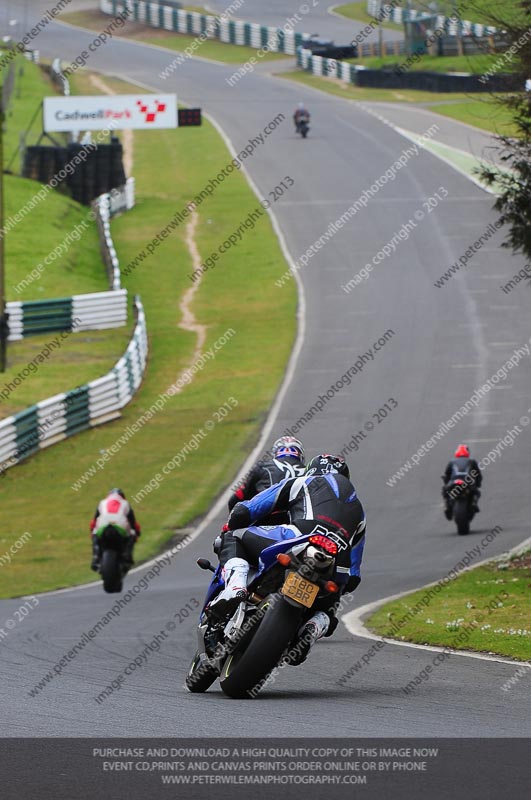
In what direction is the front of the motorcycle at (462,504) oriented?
away from the camera

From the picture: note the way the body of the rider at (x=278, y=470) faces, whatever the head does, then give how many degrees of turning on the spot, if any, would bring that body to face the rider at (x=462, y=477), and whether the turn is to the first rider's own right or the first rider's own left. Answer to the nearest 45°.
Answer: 0° — they already face them

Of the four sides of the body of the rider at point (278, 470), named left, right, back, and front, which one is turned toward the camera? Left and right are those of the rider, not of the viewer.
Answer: back

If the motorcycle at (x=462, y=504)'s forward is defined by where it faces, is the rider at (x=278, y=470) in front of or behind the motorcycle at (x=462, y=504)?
behind

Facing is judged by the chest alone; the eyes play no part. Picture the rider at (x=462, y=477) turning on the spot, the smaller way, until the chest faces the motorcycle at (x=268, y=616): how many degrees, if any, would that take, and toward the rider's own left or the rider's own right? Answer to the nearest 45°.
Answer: approximately 180°

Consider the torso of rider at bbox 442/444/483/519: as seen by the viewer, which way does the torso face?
away from the camera

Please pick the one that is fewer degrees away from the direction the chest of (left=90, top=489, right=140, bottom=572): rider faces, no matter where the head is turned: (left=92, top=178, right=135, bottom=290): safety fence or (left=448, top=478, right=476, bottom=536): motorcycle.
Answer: the safety fence

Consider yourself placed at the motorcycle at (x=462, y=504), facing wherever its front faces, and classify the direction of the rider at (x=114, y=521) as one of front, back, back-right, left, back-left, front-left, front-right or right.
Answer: back-left

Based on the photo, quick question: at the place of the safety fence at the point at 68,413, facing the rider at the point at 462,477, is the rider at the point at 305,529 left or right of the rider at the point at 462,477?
right

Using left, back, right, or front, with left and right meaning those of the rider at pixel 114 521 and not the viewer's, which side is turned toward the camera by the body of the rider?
back

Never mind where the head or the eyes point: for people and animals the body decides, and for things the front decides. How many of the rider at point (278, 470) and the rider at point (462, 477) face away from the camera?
2
